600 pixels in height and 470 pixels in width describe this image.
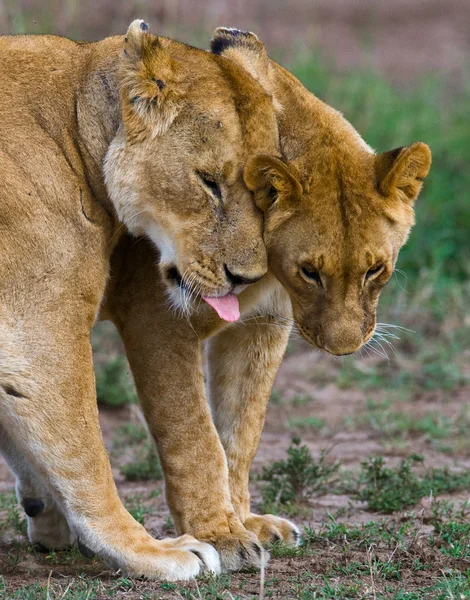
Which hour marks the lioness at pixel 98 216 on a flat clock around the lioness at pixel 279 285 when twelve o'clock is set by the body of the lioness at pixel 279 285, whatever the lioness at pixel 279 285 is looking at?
the lioness at pixel 98 216 is roughly at 4 o'clock from the lioness at pixel 279 285.

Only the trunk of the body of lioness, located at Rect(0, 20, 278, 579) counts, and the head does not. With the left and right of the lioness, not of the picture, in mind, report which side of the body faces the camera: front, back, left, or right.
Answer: right

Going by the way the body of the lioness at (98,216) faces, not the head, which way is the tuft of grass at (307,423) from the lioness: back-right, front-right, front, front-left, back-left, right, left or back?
front-left

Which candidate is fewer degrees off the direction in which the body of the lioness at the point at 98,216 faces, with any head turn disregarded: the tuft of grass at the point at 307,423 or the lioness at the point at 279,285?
the lioness

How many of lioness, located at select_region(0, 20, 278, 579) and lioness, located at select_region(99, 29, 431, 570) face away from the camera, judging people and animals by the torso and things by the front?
0

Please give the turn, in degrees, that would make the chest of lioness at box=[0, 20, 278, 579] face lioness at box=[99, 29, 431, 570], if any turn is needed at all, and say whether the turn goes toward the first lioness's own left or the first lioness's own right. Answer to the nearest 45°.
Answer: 0° — it already faces it

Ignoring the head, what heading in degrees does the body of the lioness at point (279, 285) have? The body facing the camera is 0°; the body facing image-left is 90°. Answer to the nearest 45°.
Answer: approximately 315°
